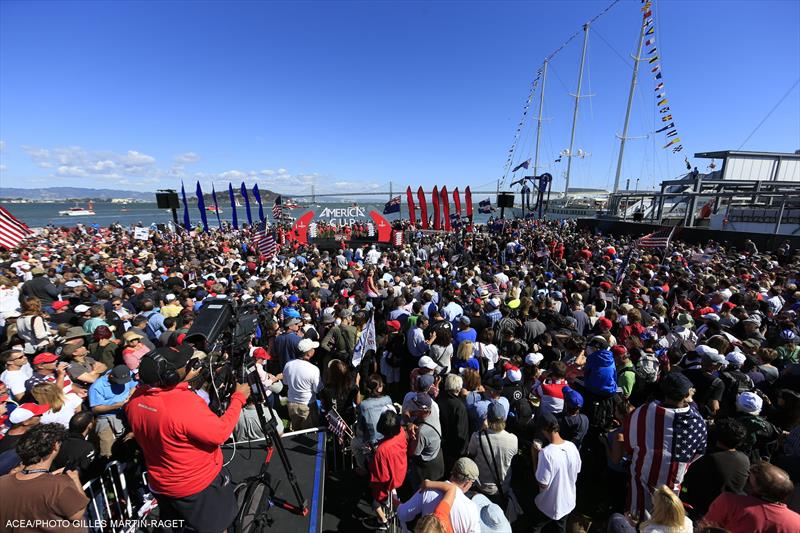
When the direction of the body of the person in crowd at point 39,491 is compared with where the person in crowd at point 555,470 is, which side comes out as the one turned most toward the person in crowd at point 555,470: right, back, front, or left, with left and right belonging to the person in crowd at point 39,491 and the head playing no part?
right

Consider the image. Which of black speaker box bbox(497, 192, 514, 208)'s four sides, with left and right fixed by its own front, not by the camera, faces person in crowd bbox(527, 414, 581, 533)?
front

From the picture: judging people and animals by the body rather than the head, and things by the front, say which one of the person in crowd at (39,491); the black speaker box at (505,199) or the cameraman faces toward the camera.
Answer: the black speaker box

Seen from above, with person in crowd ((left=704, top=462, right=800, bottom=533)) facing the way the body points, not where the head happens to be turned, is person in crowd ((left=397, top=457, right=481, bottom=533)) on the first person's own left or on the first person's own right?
on the first person's own left

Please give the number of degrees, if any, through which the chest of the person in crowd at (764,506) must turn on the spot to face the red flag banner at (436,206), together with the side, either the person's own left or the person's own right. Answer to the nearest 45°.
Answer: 0° — they already face it

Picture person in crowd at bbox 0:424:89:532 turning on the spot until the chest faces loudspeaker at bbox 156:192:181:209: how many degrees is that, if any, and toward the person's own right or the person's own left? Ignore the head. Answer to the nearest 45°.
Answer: approximately 45° to the person's own left

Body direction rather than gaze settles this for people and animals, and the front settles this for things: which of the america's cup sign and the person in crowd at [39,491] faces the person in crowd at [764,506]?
the america's cup sign

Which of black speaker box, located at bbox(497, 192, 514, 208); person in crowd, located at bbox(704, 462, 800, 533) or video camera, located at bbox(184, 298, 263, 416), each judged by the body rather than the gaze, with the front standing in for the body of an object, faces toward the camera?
the black speaker box

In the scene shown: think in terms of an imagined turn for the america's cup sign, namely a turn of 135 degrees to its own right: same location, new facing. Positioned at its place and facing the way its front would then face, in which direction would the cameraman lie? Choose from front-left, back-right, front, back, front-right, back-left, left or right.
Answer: back-left

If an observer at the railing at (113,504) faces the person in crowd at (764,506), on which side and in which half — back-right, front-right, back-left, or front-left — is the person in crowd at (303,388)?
front-left

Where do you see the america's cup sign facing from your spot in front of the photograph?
facing the viewer

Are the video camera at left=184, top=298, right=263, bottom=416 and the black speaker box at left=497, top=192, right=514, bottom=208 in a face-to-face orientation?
yes

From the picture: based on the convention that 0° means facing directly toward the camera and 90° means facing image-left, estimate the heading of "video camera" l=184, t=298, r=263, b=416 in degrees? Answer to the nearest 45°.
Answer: approximately 225°

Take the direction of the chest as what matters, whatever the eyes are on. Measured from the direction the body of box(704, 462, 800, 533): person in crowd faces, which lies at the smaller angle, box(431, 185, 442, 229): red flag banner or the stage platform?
the red flag banner

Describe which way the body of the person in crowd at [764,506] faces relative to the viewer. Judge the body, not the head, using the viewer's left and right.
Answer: facing away from the viewer and to the left of the viewer

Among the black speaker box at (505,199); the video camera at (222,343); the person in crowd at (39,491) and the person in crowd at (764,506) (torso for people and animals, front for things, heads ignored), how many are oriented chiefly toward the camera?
1

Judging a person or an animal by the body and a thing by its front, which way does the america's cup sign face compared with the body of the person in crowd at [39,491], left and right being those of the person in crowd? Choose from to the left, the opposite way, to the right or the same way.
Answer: the opposite way

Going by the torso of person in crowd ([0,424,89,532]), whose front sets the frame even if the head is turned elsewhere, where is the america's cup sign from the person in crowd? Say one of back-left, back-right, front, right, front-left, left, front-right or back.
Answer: front

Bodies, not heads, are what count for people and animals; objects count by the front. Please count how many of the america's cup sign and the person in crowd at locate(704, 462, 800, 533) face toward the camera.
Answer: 1
